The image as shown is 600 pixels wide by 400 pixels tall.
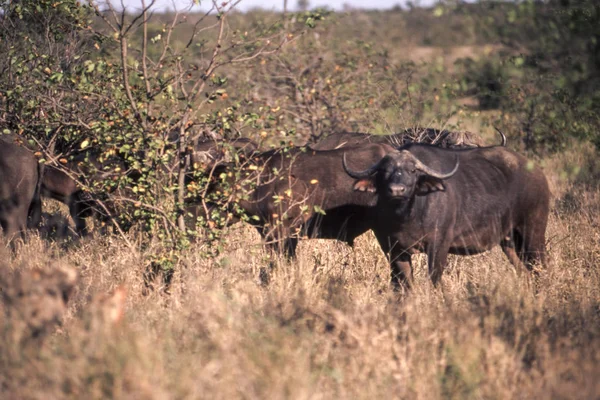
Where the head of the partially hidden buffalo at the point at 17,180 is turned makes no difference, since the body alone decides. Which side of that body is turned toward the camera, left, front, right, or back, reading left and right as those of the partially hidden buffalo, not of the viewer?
left

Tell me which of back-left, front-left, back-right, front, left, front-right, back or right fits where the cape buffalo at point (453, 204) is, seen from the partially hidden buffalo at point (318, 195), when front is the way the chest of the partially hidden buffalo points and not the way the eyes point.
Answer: back-left

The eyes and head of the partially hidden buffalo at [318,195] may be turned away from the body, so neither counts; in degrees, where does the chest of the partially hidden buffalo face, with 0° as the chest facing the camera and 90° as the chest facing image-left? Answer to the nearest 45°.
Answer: approximately 90°

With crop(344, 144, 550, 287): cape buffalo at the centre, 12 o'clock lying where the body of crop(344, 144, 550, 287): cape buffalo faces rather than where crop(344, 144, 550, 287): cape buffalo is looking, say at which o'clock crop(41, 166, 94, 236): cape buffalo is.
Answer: crop(41, 166, 94, 236): cape buffalo is roughly at 2 o'clock from crop(344, 144, 550, 287): cape buffalo.

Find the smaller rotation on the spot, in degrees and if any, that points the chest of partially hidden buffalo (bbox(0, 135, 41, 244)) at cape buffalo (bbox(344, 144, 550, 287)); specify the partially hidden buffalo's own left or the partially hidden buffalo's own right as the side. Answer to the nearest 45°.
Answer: approximately 135° to the partially hidden buffalo's own left

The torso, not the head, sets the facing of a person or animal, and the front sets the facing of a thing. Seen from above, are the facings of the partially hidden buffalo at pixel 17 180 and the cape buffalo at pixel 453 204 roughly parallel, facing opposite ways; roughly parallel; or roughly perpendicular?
roughly parallel

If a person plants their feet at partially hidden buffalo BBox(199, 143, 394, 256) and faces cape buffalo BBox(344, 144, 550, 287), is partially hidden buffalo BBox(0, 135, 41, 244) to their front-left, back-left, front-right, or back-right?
back-right

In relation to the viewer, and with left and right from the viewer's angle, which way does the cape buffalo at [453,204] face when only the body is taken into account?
facing the viewer and to the left of the viewer

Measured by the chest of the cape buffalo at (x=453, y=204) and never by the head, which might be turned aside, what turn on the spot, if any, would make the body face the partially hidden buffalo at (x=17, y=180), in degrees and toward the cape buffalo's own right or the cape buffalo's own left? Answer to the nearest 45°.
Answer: approximately 45° to the cape buffalo's own right

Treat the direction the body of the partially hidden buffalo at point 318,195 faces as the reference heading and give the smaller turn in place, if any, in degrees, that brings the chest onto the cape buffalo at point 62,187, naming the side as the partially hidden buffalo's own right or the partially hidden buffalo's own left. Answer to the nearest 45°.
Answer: approximately 45° to the partially hidden buffalo's own right

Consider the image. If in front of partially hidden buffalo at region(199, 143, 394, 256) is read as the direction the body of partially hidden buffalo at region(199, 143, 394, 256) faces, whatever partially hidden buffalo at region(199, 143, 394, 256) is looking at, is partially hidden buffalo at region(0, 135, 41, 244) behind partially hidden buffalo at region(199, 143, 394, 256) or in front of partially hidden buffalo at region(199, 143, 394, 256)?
in front

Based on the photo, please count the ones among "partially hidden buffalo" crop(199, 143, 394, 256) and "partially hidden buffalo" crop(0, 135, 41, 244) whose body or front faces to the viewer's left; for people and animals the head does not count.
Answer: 2
